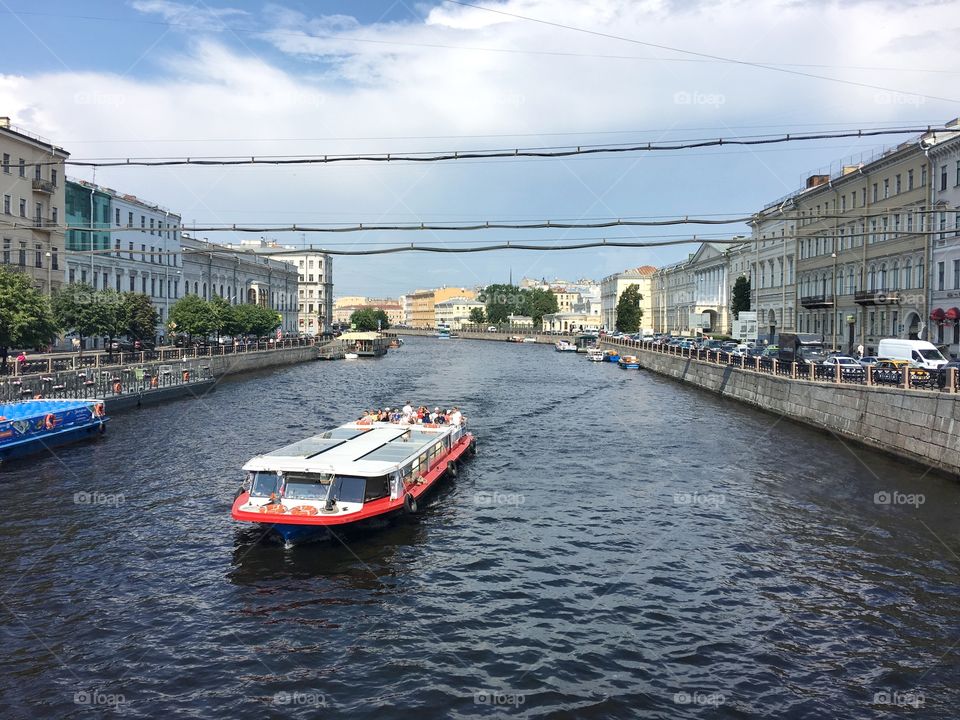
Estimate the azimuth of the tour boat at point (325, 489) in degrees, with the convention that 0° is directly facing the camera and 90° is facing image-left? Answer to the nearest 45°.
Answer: approximately 45°

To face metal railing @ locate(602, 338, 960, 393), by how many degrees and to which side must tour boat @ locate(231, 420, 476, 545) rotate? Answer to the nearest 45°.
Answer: approximately 180°

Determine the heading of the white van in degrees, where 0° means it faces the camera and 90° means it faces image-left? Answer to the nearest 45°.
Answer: approximately 315°

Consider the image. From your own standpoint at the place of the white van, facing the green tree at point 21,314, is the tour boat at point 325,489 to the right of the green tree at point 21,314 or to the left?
left

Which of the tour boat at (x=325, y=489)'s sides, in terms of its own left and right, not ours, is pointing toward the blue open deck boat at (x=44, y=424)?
right

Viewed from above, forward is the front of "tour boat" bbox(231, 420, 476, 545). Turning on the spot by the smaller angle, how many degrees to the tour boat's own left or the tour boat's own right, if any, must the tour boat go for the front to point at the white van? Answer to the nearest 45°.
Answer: approximately 180°

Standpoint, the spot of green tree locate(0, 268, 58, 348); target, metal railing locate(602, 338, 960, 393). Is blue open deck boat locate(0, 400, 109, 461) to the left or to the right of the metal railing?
right
